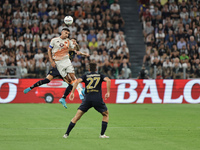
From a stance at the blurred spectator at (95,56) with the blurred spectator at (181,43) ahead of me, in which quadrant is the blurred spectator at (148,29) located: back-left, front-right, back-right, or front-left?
front-left

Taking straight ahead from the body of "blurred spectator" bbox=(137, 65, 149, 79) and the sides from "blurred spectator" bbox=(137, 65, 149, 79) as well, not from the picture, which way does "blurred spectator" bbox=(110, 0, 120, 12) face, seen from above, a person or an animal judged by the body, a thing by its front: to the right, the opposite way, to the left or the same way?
the same way

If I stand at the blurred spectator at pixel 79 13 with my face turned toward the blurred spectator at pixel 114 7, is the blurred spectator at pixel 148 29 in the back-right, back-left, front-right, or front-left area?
front-right

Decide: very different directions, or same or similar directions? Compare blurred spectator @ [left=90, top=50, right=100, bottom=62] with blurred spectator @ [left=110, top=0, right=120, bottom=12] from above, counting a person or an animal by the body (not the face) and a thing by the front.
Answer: same or similar directions

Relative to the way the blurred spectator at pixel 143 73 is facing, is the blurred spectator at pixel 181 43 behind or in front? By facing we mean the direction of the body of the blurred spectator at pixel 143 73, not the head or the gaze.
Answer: behind

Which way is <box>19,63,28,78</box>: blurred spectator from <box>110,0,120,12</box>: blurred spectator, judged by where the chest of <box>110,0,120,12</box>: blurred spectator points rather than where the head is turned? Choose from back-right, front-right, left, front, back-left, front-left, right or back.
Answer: front-right

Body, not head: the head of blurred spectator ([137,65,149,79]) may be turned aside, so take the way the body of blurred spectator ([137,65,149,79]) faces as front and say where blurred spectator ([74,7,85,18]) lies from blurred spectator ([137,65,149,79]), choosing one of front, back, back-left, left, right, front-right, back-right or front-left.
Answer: back-right

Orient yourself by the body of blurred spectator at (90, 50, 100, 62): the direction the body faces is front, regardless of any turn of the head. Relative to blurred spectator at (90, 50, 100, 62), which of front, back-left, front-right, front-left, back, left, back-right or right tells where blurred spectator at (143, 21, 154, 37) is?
back-left

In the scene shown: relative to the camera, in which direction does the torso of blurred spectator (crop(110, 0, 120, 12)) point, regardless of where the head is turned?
toward the camera

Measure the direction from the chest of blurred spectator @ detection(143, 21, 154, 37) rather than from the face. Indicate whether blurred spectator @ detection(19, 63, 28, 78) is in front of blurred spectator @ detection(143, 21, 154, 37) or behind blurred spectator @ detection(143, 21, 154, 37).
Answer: in front

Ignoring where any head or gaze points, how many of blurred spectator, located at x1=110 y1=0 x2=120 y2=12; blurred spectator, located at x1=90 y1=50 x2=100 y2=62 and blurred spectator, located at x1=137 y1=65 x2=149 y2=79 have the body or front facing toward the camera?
3

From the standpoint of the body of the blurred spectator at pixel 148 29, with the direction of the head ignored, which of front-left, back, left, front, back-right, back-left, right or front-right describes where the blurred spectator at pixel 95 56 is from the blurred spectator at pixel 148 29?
front

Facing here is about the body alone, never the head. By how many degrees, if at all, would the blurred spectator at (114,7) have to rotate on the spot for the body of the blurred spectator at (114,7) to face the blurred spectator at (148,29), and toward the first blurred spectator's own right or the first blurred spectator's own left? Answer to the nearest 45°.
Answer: approximately 90° to the first blurred spectator's own left

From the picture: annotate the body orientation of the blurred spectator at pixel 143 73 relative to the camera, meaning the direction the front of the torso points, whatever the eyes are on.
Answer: toward the camera

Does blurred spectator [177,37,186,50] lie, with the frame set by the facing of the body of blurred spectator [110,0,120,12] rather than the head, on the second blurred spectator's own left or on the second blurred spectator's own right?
on the second blurred spectator's own left

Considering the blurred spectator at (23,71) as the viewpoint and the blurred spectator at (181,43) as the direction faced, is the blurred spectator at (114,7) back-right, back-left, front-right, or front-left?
front-left

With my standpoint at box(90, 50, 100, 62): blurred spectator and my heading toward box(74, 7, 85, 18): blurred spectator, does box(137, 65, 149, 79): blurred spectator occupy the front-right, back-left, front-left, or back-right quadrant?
back-right

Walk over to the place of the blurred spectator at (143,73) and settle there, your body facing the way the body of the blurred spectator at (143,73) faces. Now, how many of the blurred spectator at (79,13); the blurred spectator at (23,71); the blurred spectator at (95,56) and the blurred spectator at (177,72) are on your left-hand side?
1
